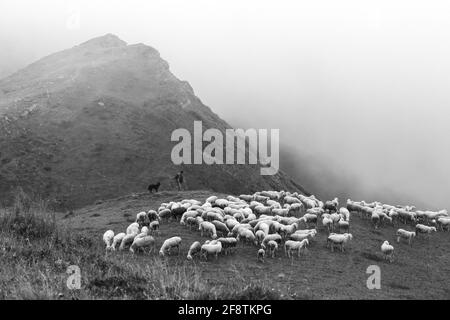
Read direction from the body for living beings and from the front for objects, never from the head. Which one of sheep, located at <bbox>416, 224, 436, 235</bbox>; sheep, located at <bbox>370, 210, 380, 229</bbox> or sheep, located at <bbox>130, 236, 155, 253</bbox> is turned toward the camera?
sheep, located at <bbox>370, 210, 380, 229</bbox>

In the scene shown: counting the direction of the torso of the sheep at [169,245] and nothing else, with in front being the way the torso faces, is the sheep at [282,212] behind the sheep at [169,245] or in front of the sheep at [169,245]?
behind

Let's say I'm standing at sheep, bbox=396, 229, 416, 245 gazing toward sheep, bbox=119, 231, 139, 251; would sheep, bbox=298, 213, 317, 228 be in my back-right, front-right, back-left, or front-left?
front-right

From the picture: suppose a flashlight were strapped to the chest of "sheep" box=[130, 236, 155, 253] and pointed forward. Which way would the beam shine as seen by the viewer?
to the viewer's left

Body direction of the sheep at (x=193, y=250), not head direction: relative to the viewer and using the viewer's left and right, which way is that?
facing the viewer and to the left of the viewer

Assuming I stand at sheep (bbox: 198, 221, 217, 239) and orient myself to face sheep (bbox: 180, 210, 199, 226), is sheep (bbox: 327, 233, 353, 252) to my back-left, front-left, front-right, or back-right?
back-right

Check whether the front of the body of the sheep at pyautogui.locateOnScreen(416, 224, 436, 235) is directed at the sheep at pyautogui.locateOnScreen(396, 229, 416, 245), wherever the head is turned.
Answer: no

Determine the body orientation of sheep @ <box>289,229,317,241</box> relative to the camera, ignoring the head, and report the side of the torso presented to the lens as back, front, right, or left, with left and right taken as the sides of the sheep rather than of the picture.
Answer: right
